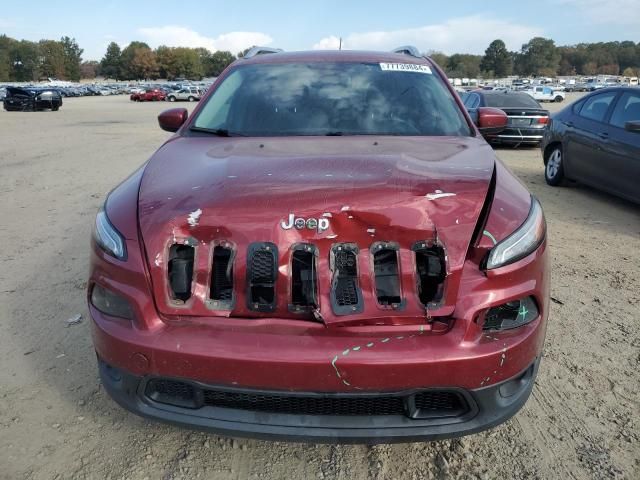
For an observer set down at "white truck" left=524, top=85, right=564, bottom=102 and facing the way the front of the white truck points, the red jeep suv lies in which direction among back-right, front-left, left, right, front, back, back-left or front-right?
right

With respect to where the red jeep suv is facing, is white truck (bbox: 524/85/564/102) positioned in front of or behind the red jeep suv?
behind

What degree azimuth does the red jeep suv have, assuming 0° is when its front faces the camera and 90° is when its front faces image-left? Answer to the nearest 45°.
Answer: approximately 0°
